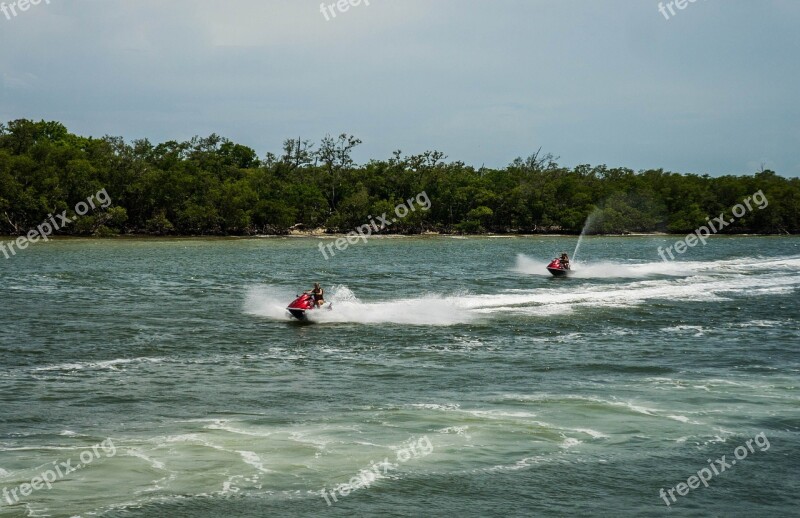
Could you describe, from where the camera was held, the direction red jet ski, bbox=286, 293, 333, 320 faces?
facing the viewer and to the left of the viewer
